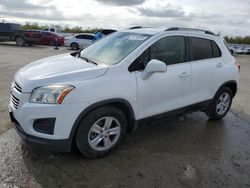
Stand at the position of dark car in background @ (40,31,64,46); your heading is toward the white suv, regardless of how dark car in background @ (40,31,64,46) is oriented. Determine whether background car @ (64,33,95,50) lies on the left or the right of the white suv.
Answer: left

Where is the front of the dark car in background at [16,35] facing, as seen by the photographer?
facing away from the viewer and to the left of the viewer

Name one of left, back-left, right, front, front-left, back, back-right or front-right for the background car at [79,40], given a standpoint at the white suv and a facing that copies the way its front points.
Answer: back-right

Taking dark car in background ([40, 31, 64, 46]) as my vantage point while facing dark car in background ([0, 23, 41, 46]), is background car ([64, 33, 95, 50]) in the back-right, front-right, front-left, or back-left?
back-left

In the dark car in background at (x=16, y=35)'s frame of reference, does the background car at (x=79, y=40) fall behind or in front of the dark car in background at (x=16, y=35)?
behind

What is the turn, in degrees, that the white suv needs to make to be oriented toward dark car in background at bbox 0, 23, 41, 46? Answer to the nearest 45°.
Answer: approximately 90° to its right
